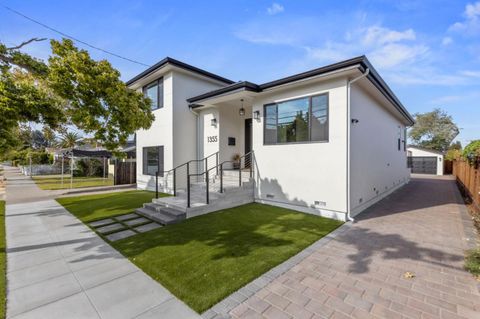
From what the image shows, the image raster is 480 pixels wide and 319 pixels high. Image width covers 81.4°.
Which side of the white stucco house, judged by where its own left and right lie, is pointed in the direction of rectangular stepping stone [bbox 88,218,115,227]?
front

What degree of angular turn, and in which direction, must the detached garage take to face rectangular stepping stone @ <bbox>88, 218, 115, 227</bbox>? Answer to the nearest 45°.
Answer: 0° — it already faces it

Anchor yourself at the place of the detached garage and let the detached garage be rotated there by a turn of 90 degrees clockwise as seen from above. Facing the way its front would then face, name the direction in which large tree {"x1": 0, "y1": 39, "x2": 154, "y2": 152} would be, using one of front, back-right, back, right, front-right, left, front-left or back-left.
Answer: left

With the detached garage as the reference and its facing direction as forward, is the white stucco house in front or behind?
in front

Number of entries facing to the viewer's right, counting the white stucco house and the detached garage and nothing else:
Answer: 0

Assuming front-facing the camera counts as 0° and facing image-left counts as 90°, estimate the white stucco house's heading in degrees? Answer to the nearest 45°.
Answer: approximately 45°

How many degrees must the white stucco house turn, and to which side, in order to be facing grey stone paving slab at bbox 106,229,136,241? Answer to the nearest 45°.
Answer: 0° — it already faces it

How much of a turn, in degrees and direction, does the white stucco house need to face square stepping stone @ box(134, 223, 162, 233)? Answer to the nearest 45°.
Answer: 0° — it already faces it

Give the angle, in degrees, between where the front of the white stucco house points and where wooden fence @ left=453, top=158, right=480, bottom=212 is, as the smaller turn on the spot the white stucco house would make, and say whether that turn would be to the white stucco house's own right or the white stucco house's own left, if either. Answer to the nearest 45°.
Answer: approximately 135° to the white stucco house's own left

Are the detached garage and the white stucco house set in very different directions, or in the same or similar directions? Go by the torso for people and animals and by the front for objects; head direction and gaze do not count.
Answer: same or similar directions

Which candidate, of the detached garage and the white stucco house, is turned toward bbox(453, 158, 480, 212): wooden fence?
the detached garage

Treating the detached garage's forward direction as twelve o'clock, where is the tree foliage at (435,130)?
The tree foliage is roughly at 6 o'clock from the detached garage.

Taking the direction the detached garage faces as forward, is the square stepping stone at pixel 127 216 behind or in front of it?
in front

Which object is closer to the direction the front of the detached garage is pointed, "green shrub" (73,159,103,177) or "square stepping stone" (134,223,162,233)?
the square stepping stone

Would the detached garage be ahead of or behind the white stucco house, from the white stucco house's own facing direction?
behind

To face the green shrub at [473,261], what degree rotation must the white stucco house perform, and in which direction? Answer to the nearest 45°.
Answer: approximately 90° to its left

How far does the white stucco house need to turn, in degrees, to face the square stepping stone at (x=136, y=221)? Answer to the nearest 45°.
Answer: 0° — it already faces it

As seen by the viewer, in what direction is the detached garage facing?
toward the camera
